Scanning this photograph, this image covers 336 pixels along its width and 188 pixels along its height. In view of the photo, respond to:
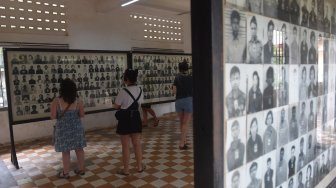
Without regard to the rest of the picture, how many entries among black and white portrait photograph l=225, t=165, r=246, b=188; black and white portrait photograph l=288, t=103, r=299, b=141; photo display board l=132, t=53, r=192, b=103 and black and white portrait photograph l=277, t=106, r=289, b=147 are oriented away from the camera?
0

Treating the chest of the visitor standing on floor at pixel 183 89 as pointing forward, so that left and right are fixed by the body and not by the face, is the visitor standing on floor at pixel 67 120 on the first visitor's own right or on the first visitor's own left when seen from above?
on the first visitor's own left

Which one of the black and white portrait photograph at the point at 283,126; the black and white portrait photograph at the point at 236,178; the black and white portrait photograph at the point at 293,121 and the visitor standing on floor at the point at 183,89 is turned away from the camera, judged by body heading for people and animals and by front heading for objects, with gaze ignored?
the visitor standing on floor

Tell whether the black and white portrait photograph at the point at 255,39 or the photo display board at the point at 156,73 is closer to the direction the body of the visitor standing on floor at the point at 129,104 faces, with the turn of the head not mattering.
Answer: the photo display board

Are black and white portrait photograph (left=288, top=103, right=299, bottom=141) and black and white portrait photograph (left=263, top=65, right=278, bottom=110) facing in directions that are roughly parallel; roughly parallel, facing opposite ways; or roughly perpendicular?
roughly parallel

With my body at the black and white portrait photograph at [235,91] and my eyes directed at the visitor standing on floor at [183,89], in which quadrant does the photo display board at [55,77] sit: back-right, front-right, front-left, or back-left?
front-left

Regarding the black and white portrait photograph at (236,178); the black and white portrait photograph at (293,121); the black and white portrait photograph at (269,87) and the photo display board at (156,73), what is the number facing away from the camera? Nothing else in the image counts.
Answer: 0

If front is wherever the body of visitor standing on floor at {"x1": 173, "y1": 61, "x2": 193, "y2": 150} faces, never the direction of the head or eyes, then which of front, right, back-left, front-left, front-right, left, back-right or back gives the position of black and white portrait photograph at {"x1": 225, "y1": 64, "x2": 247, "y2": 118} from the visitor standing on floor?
back
